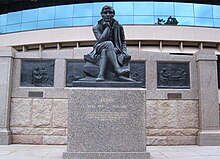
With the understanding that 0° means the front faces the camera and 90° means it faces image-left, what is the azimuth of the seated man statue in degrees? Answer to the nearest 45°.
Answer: approximately 0°
